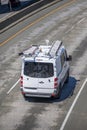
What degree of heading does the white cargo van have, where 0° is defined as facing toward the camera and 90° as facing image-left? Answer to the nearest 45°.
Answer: approximately 180°

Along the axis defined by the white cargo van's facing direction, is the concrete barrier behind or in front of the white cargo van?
in front
